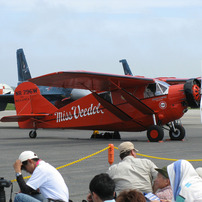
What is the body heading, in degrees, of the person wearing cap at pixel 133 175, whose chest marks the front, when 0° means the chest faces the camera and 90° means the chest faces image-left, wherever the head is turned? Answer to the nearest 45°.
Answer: approximately 180°

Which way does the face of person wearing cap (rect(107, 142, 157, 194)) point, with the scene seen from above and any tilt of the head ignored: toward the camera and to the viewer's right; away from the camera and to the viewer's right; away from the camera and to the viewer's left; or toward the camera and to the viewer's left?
away from the camera and to the viewer's right

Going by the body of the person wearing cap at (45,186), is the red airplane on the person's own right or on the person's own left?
on the person's own right

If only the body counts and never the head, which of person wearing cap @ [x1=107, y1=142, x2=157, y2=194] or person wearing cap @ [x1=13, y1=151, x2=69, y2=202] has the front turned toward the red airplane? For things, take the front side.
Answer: person wearing cap @ [x1=107, y1=142, x2=157, y2=194]

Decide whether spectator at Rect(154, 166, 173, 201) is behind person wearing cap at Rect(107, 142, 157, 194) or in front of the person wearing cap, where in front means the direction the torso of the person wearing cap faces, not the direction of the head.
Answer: behind
